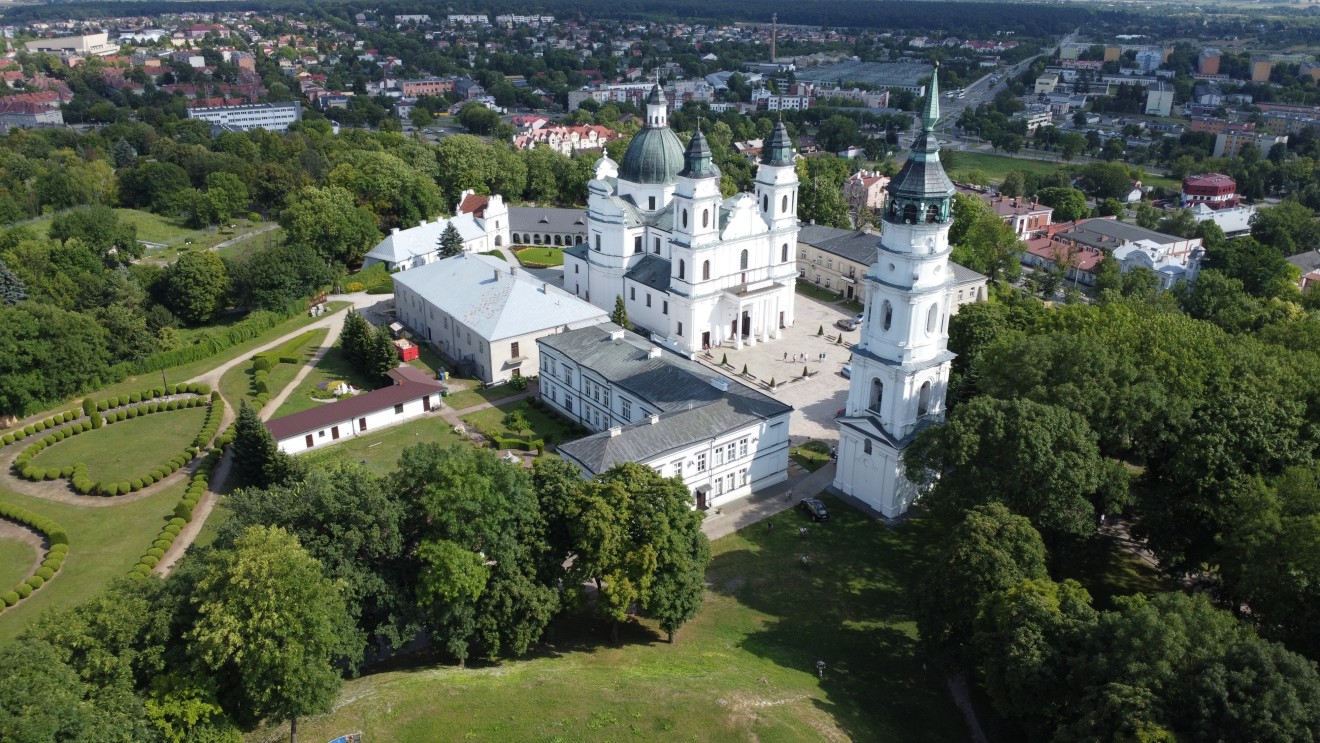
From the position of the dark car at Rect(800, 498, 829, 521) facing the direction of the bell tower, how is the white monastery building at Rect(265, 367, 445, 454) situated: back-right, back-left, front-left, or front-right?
back-left

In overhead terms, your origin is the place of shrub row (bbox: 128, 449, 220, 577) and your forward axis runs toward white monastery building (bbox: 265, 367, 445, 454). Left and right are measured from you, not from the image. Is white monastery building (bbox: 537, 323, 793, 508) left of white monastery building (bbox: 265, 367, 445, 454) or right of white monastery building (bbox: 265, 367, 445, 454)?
right

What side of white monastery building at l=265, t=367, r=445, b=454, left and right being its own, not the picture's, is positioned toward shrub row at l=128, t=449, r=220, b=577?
right

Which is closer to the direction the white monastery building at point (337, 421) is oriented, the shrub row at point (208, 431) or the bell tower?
the bell tower

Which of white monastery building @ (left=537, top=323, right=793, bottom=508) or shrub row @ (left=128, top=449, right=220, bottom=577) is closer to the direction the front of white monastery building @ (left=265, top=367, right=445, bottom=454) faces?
the white monastery building
